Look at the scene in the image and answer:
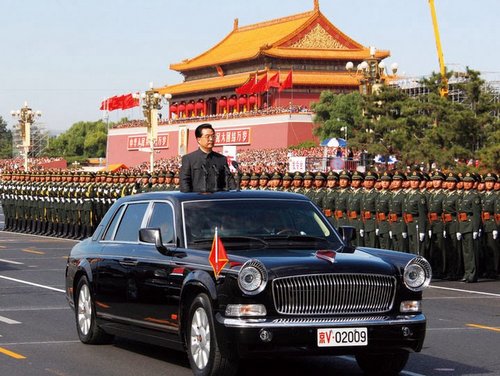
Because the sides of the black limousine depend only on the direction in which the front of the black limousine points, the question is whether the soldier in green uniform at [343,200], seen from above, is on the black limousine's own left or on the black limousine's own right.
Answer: on the black limousine's own left

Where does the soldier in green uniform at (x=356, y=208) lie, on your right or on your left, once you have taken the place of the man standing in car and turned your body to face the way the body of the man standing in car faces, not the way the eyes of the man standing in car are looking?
on your left

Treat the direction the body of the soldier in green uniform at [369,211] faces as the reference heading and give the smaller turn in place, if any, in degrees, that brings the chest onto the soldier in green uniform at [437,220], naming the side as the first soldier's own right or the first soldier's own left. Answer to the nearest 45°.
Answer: approximately 45° to the first soldier's own left

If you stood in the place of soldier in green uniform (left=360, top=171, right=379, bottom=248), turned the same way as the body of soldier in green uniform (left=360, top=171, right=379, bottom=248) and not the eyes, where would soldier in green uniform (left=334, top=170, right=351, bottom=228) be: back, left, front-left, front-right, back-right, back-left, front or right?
back-right

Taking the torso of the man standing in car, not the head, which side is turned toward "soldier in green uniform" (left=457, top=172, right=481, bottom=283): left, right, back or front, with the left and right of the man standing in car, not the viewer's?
left

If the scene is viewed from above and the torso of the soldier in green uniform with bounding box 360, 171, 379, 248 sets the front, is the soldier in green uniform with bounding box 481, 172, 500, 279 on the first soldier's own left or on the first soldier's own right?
on the first soldier's own left

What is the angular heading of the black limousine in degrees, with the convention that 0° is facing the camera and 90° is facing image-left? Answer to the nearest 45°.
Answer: approximately 315°

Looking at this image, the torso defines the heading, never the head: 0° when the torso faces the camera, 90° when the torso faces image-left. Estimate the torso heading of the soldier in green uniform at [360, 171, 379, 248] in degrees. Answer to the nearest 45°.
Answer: approximately 0°
